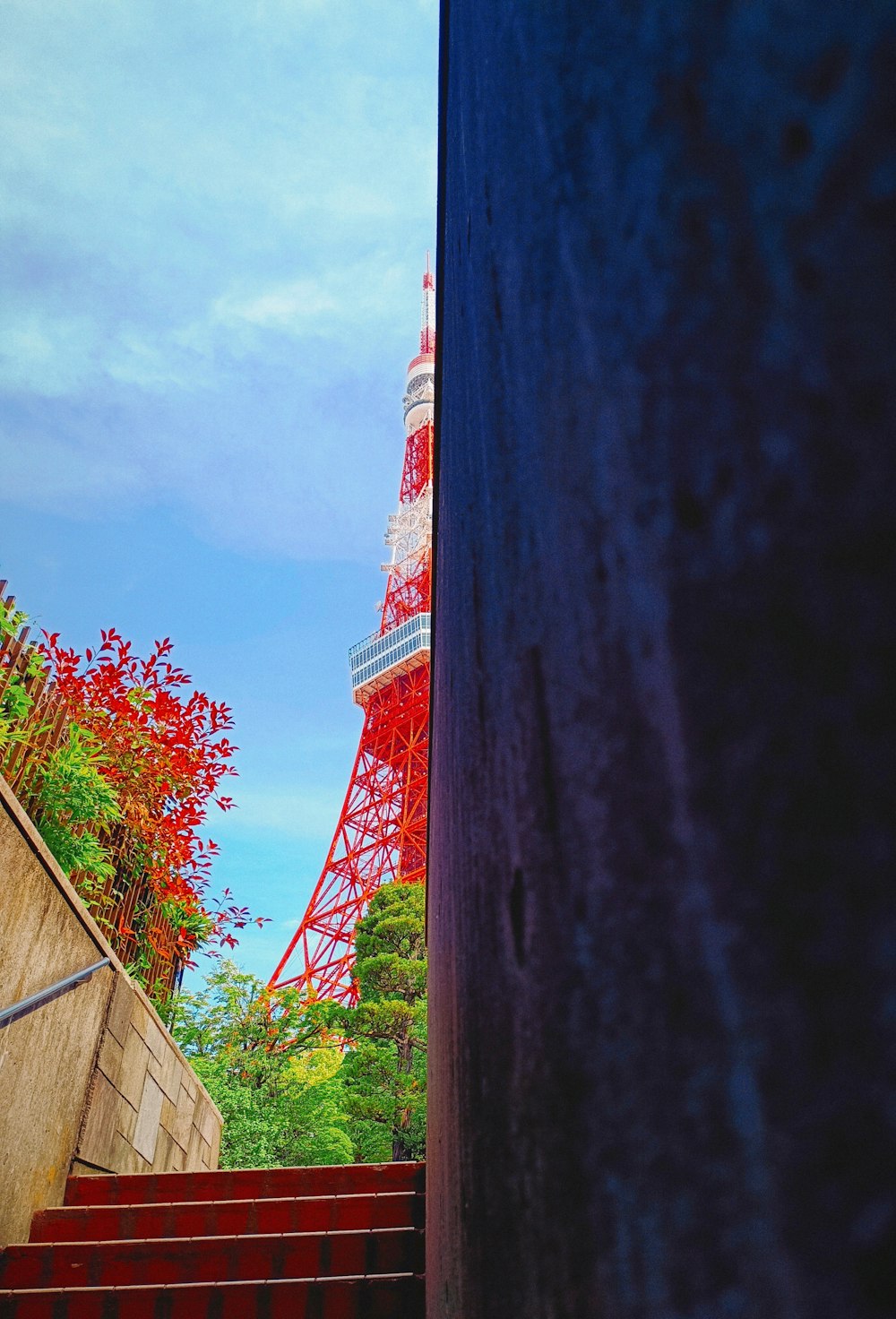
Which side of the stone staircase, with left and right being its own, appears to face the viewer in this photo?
front

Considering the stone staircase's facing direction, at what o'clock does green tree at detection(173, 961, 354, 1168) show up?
The green tree is roughly at 6 o'clock from the stone staircase.

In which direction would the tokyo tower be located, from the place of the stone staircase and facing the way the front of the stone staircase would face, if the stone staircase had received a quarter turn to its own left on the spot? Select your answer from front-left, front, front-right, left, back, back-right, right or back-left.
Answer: left

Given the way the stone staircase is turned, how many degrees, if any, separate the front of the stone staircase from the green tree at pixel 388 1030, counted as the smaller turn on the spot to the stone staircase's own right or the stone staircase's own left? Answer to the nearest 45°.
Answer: approximately 180°
